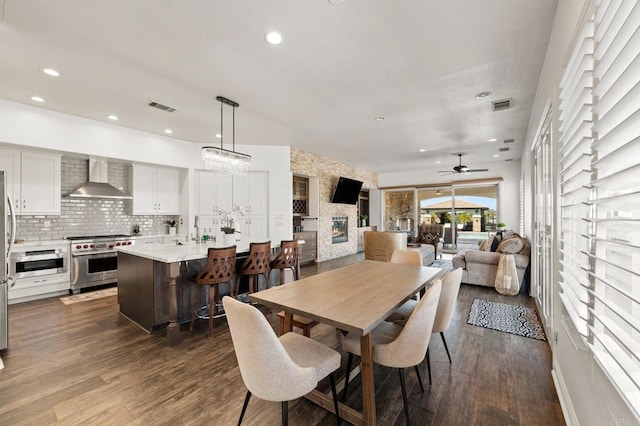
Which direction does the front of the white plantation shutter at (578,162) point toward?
to the viewer's left

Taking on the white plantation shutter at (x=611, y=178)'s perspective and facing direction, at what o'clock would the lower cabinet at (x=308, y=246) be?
The lower cabinet is roughly at 1 o'clock from the white plantation shutter.

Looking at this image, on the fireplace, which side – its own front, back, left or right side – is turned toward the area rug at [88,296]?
right

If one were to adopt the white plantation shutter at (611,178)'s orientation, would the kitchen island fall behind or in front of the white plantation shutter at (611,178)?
in front

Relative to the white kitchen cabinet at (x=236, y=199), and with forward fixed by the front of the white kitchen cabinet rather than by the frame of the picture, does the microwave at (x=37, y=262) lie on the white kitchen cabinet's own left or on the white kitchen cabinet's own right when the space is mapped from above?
on the white kitchen cabinet's own right

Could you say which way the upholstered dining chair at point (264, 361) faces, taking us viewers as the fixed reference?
facing away from the viewer and to the right of the viewer

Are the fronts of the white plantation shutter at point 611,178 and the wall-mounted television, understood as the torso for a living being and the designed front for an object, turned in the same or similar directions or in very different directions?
very different directions

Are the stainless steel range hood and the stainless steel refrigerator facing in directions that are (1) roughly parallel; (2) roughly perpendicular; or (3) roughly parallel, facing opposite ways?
roughly perpendicular

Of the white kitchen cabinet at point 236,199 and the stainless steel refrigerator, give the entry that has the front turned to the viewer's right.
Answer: the stainless steel refrigerator

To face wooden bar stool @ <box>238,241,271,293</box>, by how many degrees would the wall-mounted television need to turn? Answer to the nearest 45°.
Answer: approximately 45° to its right

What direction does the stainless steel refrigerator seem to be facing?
to the viewer's right

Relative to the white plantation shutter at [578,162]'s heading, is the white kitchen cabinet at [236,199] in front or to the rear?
in front
